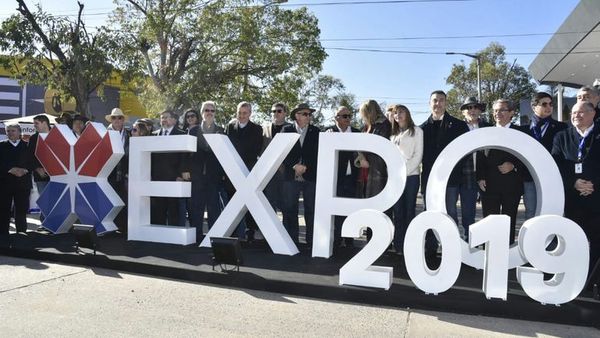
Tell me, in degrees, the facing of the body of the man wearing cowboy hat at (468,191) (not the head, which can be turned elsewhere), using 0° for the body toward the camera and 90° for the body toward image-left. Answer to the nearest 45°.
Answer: approximately 45°

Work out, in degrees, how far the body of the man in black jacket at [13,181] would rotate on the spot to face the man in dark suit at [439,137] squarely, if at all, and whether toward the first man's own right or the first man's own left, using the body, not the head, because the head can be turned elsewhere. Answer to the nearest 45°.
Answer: approximately 45° to the first man's own left

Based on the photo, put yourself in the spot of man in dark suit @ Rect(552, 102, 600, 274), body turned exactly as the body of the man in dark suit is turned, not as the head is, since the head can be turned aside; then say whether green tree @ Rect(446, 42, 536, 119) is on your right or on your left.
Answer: on your right

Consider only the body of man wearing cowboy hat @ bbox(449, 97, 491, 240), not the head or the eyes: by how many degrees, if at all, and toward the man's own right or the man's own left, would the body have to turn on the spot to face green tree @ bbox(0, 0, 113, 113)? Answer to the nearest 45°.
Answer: approximately 90° to the man's own right

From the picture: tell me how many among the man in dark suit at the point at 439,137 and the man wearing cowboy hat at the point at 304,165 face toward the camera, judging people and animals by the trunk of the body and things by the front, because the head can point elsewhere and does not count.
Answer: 2

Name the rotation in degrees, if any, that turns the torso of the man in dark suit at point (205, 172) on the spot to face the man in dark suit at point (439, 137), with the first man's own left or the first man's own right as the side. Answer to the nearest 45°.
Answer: approximately 45° to the first man's own left
